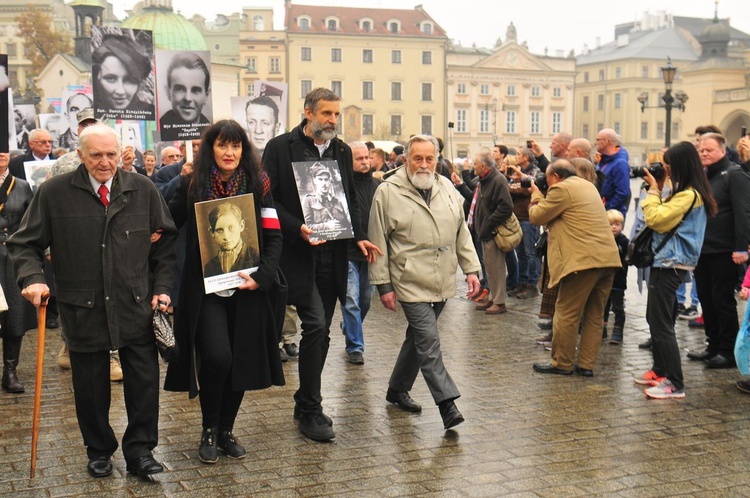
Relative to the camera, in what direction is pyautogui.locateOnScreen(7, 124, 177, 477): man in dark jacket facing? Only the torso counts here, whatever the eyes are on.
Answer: toward the camera

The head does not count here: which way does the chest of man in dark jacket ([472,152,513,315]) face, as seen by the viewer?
to the viewer's left

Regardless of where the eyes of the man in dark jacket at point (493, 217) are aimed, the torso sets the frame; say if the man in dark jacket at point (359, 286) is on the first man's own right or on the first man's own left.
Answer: on the first man's own left

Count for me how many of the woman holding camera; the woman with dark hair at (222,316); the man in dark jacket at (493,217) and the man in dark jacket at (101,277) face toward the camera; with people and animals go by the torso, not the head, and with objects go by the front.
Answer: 2

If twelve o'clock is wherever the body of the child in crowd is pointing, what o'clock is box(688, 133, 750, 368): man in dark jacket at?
The man in dark jacket is roughly at 9 o'clock from the child in crowd.

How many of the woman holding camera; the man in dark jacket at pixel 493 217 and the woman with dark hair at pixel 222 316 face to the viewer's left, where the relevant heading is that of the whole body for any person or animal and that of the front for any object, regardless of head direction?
2

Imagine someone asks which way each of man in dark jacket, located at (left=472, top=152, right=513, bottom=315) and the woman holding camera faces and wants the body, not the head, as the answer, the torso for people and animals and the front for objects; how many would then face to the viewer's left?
2

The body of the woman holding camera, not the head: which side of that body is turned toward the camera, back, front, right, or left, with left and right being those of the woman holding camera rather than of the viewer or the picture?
left

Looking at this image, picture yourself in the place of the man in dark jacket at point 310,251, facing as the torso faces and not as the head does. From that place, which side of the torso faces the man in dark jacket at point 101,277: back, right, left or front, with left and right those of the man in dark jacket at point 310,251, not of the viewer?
right

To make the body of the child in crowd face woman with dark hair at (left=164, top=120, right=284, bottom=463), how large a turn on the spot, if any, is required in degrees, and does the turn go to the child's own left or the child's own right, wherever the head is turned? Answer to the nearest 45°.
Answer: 0° — they already face them

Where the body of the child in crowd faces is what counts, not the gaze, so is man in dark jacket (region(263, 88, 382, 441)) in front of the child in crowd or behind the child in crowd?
in front

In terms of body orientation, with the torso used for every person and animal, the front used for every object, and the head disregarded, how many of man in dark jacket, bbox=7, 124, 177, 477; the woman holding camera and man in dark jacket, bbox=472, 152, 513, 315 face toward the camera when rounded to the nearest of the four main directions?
1

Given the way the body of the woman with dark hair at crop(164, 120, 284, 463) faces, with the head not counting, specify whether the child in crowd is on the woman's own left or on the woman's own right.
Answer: on the woman's own left

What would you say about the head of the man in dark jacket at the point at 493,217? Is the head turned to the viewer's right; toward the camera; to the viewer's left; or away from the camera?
to the viewer's left

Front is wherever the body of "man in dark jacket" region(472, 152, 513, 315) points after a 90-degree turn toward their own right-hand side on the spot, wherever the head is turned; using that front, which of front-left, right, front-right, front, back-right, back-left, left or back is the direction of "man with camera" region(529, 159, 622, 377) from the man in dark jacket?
back

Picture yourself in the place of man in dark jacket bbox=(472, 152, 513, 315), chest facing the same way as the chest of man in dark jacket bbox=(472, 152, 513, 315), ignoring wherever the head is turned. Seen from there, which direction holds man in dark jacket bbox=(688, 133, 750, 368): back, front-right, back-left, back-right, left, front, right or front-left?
back-left

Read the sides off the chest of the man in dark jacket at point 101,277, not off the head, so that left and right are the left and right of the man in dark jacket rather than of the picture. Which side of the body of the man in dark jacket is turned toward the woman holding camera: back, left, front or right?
left

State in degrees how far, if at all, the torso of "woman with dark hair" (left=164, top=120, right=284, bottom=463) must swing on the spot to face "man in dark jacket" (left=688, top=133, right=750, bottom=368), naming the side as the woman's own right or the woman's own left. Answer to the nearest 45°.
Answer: approximately 135° to the woman's own left
